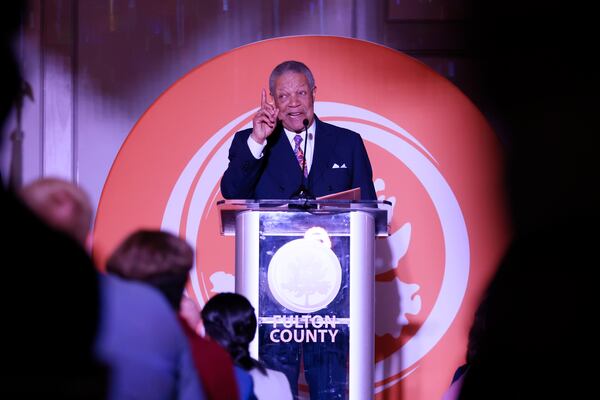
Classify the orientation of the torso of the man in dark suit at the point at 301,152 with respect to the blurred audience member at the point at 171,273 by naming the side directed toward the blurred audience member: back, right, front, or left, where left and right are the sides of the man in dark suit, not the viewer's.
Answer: front

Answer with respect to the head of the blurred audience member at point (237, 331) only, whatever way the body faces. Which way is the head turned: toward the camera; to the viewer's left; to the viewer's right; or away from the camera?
away from the camera

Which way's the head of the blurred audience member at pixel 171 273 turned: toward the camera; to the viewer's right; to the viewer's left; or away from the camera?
away from the camera

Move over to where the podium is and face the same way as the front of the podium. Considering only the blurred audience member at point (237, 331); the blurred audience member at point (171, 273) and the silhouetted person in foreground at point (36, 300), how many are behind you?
0

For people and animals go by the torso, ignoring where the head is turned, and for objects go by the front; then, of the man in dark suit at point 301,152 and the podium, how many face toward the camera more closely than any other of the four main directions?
2

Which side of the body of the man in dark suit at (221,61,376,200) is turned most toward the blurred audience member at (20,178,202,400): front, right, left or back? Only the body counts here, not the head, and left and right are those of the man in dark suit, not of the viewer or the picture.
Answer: front

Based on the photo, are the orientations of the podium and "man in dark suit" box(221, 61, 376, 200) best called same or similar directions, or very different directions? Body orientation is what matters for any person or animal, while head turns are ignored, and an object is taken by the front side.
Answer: same or similar directions

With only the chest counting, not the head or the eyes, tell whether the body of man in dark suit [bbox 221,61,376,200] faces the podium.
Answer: yes

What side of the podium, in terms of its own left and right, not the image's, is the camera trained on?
front

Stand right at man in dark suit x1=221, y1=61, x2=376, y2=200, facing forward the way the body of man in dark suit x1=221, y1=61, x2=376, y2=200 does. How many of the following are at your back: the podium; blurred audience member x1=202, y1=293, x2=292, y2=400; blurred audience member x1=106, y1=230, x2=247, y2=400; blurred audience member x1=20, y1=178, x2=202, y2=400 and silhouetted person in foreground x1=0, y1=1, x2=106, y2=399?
0

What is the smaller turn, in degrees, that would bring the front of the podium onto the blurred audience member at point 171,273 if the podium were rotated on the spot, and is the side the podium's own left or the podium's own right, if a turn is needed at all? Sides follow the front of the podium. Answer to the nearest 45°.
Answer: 0° — it already faces them

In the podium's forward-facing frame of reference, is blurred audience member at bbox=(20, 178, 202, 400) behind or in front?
in front
